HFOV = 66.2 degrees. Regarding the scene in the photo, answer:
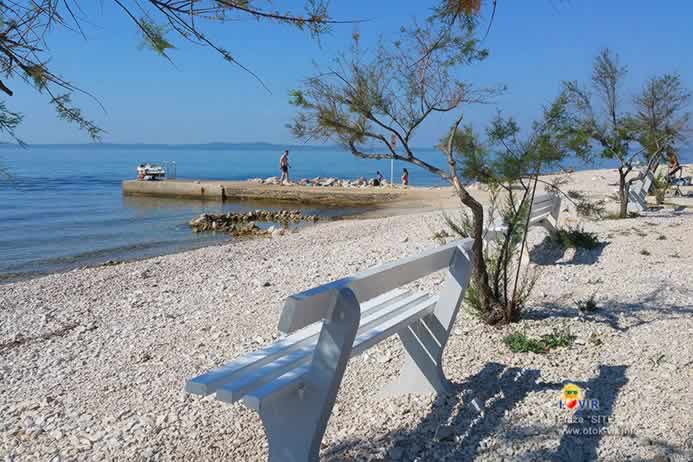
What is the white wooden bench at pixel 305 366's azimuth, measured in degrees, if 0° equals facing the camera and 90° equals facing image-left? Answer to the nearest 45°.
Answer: approximately 135°

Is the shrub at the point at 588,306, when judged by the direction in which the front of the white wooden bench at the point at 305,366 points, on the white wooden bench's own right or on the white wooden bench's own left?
on the white wooden bench's own right

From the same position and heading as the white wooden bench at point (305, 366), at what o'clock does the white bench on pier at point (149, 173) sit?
The white bench on pier is roughly at 1 o'clock from the white wooden bench.

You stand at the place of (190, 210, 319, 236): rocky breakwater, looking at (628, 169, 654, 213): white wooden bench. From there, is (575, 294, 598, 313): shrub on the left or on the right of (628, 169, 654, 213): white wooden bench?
right

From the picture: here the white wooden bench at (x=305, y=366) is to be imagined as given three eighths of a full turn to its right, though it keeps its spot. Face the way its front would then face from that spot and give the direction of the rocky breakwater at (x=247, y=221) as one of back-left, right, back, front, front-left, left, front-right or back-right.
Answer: left

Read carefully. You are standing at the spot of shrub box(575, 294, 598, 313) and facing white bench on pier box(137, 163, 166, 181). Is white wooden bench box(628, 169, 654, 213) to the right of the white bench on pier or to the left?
right

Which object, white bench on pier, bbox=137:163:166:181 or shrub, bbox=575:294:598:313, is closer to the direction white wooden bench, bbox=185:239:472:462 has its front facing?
the white bench on pier

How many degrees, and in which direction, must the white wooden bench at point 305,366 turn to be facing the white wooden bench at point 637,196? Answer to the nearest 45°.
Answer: approximately 90° to its right
